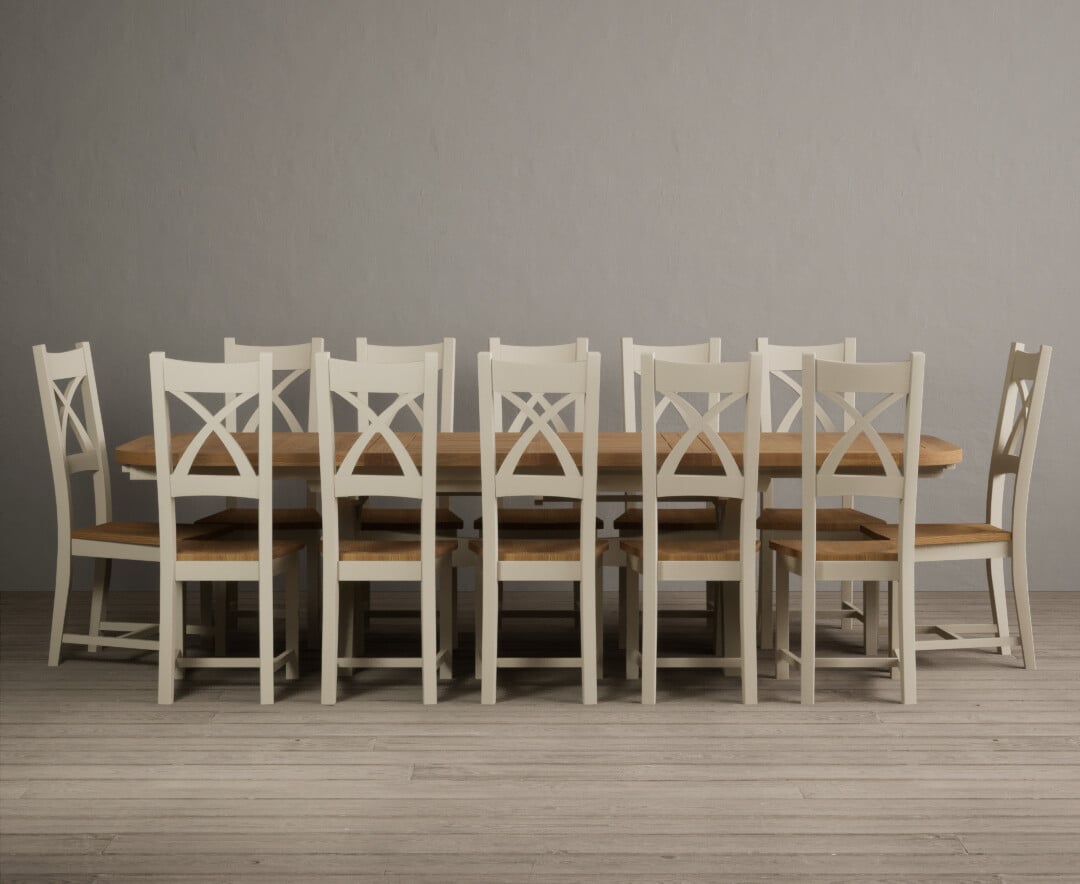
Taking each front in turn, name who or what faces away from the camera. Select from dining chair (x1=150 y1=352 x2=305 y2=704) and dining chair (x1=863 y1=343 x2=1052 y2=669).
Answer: dining chair (x1=150 y1=352 x2=305 y2=704)

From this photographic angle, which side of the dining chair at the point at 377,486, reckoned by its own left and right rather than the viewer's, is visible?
back

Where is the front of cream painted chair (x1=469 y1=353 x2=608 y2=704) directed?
away from the camera

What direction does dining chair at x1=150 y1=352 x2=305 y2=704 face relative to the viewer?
away from the camera

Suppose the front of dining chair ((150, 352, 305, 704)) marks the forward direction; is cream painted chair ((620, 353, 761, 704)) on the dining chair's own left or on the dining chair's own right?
on the dining chair's own right

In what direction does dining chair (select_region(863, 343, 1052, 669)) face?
to the viewer's left

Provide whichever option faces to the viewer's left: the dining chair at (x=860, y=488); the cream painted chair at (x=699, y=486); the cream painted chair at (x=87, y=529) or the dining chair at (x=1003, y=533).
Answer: the dining chair at (x=1003, y=533)

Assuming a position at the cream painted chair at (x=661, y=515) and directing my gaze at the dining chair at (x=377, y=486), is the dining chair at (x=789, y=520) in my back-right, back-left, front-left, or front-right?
back-left

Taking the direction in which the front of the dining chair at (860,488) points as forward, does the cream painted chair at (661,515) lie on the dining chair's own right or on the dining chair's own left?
on the dining chair's own left

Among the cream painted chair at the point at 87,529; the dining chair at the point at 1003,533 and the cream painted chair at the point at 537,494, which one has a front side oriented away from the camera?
the cream painted chair at the point at 537,494

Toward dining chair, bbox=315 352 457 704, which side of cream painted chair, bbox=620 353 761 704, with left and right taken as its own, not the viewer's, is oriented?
left

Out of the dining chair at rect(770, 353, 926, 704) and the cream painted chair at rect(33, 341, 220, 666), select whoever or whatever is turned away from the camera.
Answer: the dining chair
